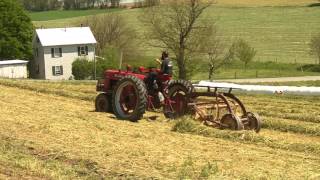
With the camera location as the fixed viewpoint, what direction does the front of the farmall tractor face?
facing away from the viewer and to the left of the viewer
